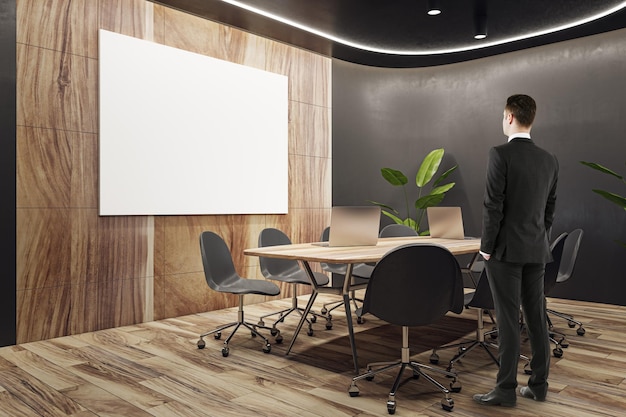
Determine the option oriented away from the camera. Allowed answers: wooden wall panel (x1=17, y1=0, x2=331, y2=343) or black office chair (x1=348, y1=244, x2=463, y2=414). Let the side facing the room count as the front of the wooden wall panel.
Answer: the black office chair

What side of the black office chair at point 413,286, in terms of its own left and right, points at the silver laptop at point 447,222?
front

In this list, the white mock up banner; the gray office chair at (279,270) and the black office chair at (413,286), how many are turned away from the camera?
1

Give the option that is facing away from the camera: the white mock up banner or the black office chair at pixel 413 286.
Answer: the black office chair

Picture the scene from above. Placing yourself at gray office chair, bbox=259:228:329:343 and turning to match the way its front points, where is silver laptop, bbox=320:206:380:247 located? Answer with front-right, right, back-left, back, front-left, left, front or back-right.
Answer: front

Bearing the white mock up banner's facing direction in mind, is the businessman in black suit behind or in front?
in front

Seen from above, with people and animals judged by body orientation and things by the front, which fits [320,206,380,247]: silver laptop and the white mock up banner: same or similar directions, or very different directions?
very different directions

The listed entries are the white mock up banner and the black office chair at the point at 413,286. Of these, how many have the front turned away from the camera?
1

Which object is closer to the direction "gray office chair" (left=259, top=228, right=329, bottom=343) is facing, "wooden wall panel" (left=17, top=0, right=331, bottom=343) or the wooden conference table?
the wooden conference table

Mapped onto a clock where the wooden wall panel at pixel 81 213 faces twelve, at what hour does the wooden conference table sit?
The wooden conference table is roughly at 12 o'clock from the wooden wall panel.

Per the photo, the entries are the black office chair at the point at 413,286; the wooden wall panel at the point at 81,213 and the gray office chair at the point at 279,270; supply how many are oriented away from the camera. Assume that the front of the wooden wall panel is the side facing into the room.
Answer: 1

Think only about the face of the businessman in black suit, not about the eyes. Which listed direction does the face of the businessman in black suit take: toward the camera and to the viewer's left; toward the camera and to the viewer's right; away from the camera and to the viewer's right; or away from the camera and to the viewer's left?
away from the camera and to the viewer's left

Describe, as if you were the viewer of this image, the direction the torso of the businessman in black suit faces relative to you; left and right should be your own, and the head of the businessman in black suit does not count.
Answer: facing away from the viewer and to the left of the viewer

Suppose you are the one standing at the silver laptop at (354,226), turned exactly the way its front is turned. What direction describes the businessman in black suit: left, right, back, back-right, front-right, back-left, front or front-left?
back

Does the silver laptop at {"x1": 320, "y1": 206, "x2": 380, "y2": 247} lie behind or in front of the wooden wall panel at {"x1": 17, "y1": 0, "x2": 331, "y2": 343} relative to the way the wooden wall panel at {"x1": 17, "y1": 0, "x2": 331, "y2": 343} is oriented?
in front

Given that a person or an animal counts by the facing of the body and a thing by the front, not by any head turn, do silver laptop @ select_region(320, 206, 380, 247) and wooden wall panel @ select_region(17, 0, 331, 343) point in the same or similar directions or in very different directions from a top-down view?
very different directions

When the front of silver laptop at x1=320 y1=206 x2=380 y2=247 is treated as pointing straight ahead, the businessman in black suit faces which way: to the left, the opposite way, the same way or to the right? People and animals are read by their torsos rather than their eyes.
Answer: the same way

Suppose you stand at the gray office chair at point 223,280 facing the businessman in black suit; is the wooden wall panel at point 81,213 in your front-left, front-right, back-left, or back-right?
back-right

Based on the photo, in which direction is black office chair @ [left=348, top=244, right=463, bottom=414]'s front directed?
away from the camera
